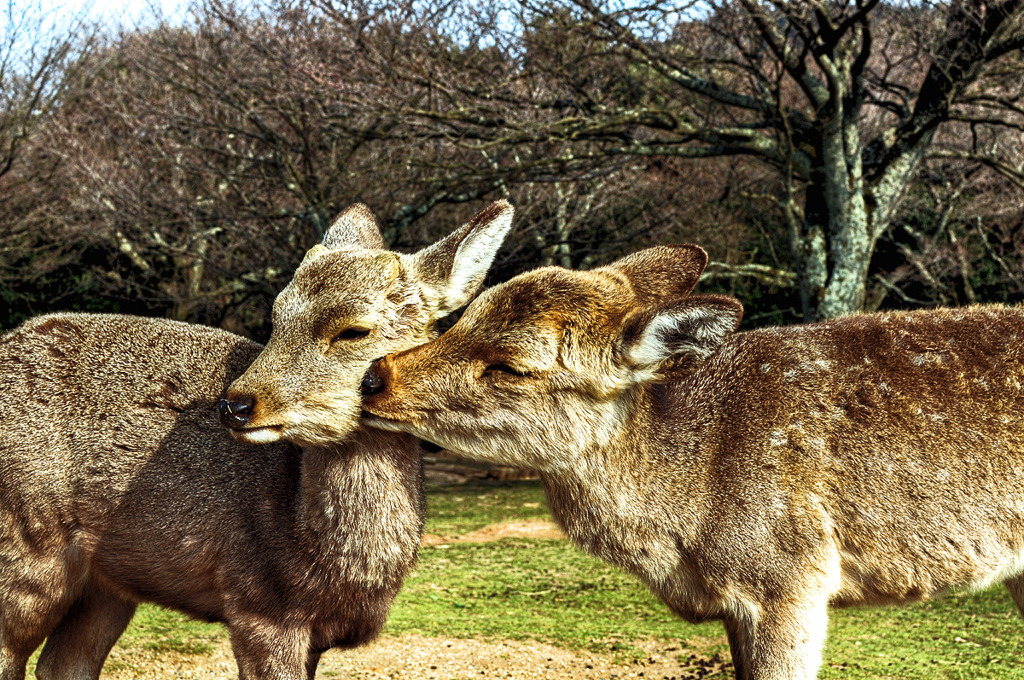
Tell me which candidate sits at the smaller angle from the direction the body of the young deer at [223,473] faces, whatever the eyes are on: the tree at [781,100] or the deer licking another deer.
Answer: the deer licking another deer

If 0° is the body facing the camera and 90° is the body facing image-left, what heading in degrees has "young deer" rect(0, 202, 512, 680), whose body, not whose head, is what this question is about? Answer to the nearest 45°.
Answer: approximately 315°

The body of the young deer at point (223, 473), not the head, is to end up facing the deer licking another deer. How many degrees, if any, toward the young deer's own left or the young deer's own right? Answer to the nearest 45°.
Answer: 0° — it already faces it

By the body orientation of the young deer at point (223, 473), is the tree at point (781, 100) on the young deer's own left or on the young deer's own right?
on the young deer's own left
